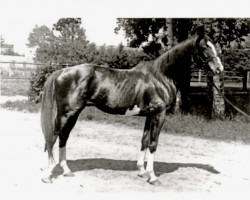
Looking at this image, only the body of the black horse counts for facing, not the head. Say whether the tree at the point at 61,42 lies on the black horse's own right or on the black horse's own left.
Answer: on the black horse's own left

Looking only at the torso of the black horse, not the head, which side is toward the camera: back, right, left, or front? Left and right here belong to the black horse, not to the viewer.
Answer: right

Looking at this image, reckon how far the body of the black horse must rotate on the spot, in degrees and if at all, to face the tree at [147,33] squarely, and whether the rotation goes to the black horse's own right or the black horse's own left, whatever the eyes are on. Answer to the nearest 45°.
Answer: approximately 90° to the black horse's own left

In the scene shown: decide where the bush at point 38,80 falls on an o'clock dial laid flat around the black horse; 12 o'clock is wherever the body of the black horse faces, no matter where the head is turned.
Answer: The bush is roughly at 8 o'clock from the black horse.

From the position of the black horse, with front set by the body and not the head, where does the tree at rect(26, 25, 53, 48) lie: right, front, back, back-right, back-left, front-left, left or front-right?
back-left
